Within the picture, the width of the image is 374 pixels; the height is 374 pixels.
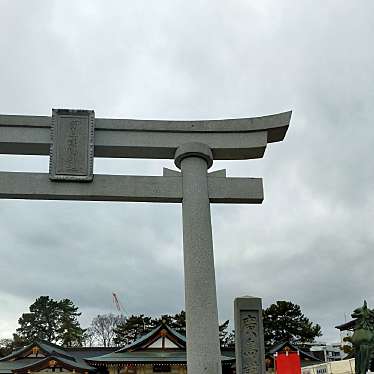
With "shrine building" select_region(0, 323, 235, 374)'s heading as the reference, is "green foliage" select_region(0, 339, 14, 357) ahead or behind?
behind

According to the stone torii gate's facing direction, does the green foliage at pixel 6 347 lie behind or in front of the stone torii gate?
behind

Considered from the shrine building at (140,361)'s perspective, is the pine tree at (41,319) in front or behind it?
behind

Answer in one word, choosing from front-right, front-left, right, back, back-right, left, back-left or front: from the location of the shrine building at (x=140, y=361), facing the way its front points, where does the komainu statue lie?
front

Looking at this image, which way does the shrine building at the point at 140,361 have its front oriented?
toward the camera

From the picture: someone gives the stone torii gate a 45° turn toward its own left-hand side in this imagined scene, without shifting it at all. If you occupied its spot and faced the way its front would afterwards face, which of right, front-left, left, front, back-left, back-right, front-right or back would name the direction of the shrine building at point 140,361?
back-left

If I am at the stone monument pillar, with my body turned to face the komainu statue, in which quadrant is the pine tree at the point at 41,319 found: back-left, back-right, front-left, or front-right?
back-left

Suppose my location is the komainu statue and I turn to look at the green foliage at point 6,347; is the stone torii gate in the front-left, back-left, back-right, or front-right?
front-left
